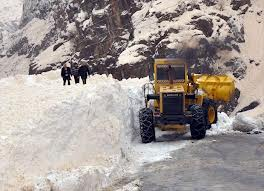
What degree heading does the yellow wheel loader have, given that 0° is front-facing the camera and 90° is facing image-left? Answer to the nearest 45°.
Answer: approximately 225°
